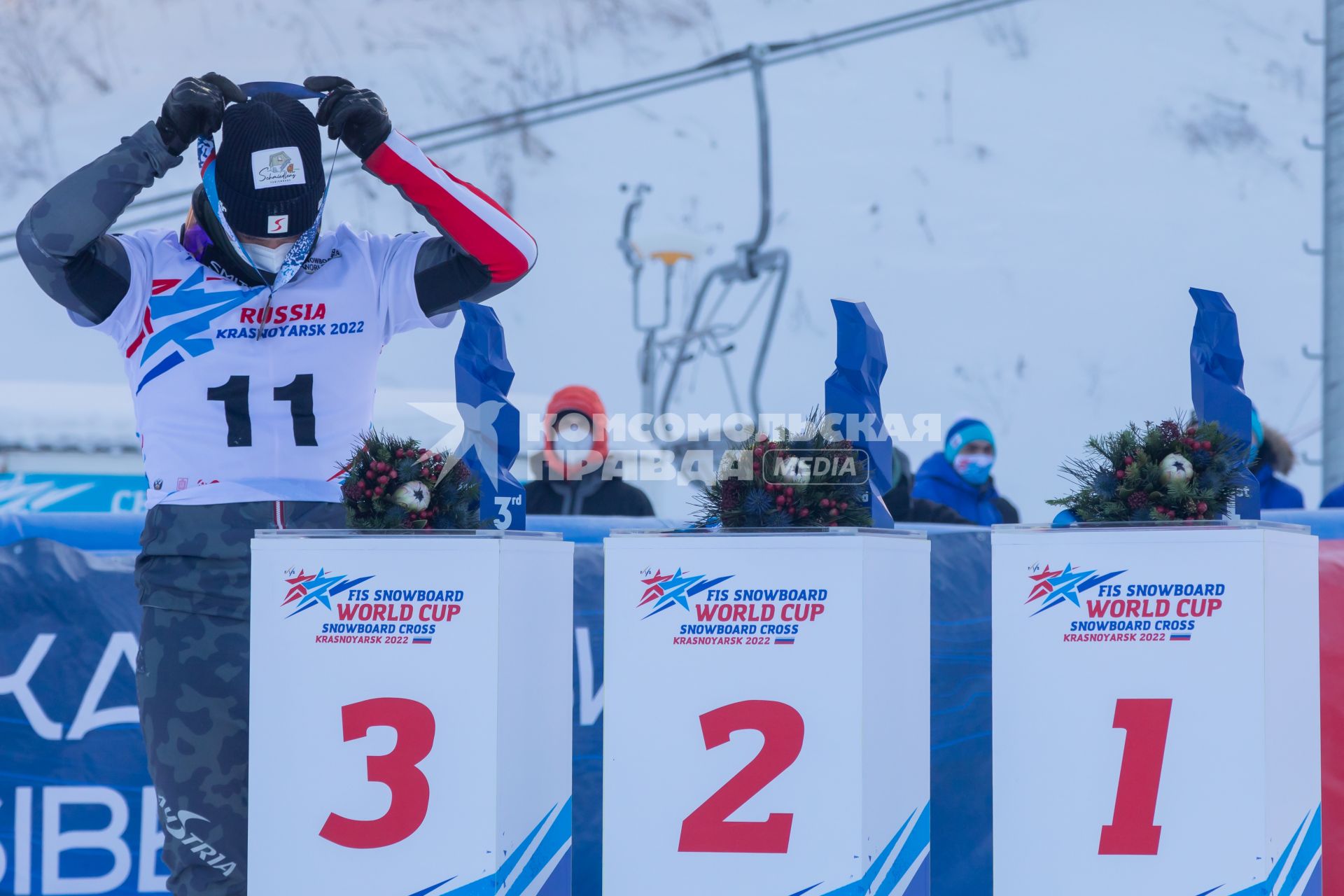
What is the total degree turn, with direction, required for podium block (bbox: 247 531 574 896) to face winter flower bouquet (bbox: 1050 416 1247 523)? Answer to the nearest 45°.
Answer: approximately 90° to its left

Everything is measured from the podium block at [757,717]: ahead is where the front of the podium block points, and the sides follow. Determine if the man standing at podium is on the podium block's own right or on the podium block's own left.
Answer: on the podium block's own right

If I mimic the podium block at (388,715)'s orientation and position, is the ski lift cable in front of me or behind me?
behind

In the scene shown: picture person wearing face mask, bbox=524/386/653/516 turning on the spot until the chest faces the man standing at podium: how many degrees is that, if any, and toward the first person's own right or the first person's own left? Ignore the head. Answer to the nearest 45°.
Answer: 0° — they already face them

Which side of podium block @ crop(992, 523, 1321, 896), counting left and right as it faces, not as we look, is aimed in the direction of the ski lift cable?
back

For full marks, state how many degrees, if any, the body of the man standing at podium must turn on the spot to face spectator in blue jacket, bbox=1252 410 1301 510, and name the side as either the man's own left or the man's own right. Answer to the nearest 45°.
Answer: approximately 135° to the man's own left
